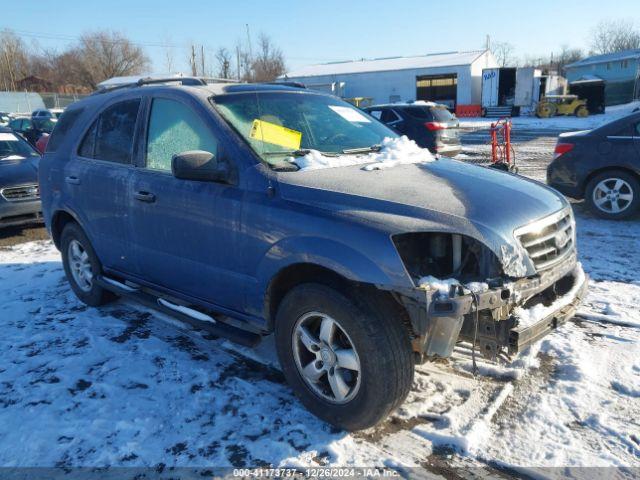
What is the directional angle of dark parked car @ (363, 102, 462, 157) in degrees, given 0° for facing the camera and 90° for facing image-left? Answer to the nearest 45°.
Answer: approximately 135°

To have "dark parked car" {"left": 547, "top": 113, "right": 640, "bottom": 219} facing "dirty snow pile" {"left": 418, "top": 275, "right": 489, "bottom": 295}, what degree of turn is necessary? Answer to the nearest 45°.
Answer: approximately 90° to its right

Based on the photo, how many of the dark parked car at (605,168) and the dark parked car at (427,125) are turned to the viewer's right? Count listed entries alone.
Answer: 1

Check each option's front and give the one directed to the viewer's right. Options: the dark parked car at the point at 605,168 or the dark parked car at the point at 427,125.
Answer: the dark parked car at the point at 605,168

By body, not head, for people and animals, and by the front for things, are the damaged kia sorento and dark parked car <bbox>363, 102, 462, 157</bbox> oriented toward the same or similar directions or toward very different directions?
very different directions

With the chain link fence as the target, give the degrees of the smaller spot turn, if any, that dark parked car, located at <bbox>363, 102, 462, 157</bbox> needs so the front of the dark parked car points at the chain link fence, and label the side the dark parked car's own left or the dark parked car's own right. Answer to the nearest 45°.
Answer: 0° — it already faces it

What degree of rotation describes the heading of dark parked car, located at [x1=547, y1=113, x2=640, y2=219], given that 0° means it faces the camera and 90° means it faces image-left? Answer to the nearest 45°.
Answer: approximately 270°

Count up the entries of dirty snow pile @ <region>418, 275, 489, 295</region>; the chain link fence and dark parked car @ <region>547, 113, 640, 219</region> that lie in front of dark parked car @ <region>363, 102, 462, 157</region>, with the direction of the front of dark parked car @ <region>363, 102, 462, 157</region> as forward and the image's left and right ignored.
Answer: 1

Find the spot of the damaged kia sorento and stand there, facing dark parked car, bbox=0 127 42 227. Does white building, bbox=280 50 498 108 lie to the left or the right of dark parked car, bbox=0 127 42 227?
right
